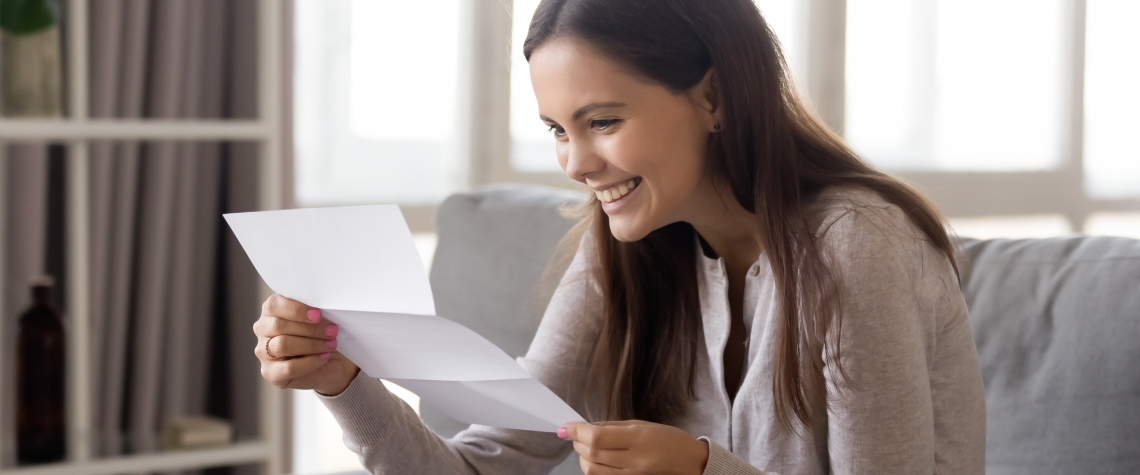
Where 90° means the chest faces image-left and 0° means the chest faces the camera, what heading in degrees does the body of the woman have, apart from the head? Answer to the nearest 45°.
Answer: approximately 45°

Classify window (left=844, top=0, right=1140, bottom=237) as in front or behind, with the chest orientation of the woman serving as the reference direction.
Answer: behind

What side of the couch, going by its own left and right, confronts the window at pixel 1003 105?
back

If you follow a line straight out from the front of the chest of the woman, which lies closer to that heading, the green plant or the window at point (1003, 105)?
the green plant

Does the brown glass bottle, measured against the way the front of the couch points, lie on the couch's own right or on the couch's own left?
on the couch's own right

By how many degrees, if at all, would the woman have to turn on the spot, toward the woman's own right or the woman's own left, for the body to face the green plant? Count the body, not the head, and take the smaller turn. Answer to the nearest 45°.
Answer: approximately 90° to the woman's own right

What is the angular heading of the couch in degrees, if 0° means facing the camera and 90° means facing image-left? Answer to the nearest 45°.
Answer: approximately 0°

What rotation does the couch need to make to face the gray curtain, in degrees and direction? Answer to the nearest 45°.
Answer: approximately 90° to its right
